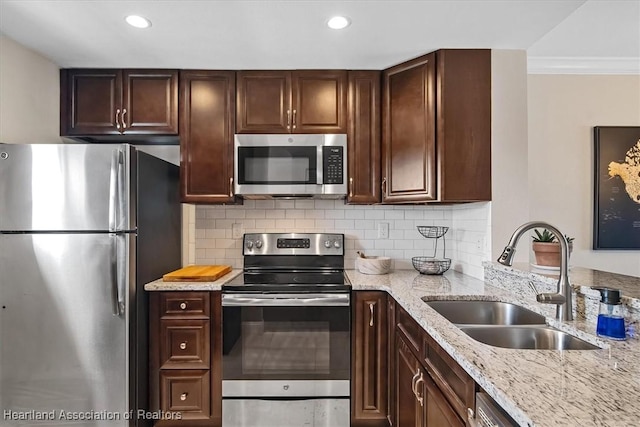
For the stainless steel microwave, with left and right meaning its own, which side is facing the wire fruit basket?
left

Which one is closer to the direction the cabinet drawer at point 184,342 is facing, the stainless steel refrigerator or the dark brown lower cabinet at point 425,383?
the dark brown lower cabinet

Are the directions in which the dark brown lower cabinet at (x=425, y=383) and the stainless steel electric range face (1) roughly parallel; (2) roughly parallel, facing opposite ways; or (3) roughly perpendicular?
roughly perpendicular

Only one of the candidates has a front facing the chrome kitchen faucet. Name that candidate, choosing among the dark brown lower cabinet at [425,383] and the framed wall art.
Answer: the framed wall art

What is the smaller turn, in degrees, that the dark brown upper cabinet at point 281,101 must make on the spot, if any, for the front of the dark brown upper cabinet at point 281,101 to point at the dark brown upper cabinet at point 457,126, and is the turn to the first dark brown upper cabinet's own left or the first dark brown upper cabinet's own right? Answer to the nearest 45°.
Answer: approximately 90° to the first dark brown upper cabinet's own left

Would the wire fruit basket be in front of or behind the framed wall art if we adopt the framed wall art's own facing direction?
in front

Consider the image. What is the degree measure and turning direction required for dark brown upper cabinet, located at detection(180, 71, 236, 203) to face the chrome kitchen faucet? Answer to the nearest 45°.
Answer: approximately 45° to its left

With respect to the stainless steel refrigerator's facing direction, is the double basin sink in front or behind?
in front

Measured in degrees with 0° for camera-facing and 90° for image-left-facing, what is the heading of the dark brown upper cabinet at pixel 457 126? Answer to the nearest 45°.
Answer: approximately 45°

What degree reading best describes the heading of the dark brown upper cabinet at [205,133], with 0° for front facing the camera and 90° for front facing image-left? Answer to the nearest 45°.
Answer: approximately 0°

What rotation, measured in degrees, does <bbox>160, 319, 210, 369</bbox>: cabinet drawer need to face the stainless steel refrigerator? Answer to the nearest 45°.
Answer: approximately 90° to its right

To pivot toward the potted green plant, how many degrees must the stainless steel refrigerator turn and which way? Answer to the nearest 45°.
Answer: approximately 45° to its left

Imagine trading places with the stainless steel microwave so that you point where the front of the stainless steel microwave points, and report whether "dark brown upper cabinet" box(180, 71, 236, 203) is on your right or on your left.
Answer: on your right
